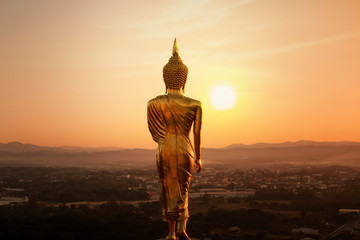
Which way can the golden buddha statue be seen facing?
away from the camera
